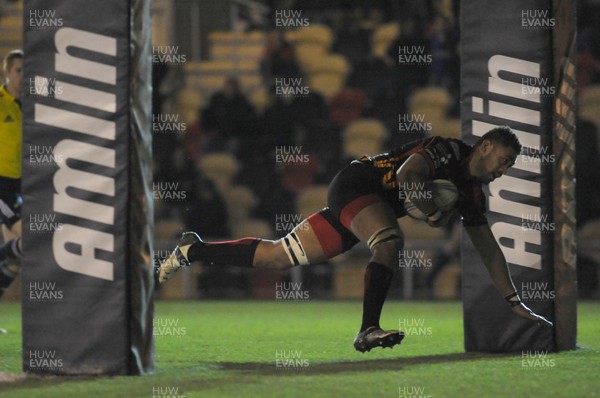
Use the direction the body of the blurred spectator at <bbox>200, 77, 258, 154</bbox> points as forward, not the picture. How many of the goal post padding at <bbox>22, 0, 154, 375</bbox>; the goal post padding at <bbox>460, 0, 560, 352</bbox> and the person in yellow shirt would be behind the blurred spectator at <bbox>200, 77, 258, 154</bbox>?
0

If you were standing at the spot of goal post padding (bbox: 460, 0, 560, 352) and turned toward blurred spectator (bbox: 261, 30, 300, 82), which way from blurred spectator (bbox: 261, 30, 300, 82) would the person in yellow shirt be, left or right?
left

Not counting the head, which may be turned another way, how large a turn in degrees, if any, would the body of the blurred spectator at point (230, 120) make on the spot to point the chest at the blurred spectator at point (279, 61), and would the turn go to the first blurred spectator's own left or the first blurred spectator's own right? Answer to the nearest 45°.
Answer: approximately 135° to the first blurred spectator's own left

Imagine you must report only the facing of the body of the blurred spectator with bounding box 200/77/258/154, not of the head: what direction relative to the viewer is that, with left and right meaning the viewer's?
facing the viewer

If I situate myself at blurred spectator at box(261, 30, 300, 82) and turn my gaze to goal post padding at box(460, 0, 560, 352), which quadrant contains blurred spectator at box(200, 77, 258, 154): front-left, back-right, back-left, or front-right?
front-right

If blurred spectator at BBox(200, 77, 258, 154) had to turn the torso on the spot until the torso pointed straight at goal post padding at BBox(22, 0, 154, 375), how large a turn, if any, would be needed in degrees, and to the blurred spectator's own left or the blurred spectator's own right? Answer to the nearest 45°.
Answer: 0° — they already face it

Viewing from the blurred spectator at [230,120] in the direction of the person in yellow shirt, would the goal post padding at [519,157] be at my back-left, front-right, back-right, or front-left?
front-left

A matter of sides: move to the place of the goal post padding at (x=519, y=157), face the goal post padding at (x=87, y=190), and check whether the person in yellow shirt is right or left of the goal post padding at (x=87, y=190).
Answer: right

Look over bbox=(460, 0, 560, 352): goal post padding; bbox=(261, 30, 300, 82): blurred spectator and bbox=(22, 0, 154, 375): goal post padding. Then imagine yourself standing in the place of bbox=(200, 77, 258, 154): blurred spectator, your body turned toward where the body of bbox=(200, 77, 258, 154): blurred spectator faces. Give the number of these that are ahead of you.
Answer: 2

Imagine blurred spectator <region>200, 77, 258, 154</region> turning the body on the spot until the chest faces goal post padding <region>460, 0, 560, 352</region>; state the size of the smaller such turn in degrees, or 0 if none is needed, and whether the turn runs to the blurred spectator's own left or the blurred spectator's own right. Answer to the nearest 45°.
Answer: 0° — they already face it

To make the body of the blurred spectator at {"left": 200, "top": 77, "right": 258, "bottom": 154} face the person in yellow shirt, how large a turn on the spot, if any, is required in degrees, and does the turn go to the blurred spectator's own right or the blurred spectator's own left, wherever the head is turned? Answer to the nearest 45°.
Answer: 0° — they already face them

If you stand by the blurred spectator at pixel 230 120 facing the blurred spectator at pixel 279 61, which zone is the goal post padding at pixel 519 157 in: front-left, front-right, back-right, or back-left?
back-right
